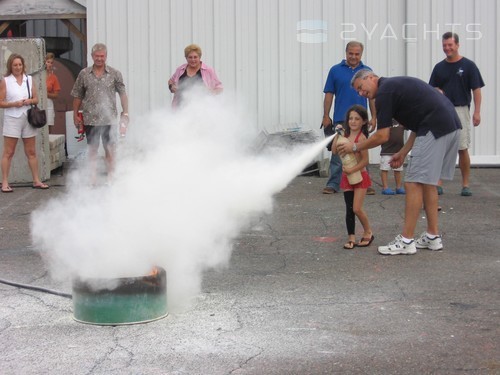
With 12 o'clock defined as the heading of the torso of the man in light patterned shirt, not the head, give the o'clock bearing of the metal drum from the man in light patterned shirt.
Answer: The metal drum is roughly at 12 o'clock from the man in light patterned shirt.

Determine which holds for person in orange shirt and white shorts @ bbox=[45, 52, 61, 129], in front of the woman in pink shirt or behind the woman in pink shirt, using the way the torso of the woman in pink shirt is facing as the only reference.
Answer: behind

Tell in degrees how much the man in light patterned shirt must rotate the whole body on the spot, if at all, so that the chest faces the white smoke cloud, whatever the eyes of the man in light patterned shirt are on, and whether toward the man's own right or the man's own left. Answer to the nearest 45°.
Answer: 0° — they already face it

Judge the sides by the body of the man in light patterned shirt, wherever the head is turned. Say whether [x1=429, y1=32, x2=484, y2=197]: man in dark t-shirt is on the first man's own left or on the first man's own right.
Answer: on the first man's own left

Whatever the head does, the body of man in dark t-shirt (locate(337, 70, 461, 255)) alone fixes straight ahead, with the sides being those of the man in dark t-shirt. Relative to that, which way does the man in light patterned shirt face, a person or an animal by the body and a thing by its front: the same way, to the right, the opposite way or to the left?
to the left

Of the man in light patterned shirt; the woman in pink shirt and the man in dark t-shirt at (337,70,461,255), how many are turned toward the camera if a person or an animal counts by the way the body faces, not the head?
2

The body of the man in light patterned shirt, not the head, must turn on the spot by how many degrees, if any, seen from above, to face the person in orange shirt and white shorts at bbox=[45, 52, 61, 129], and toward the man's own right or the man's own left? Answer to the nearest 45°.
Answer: approximately 180°

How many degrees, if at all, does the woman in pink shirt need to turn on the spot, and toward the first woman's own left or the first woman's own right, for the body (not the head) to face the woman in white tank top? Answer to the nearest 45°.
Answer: approximately 135° to the first woman's own right

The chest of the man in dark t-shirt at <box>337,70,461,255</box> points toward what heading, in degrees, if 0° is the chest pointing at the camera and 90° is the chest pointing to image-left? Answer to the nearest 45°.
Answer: approximately 90°

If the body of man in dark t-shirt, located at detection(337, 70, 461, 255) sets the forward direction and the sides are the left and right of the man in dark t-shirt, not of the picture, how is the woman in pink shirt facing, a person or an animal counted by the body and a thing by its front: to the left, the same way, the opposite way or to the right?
to the left
